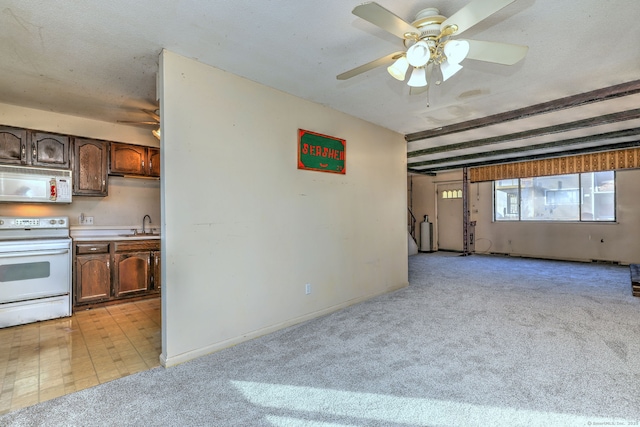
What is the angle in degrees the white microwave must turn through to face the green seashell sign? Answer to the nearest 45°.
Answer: approximately 45° to its left

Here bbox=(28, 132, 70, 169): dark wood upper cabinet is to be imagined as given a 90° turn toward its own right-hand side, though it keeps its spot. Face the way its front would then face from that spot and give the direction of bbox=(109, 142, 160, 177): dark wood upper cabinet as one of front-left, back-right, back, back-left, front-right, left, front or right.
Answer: back

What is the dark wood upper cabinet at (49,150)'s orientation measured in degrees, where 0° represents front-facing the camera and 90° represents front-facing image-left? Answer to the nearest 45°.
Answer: approximately 0°

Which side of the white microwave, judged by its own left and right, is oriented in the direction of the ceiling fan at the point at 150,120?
left

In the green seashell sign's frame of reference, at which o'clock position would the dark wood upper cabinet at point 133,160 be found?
The dark wood upper cabinet is roughly at 5 o'clock from the green seashell sign.

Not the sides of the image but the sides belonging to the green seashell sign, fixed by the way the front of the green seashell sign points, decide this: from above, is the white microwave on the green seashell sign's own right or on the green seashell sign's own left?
on the green seashell sign's own right

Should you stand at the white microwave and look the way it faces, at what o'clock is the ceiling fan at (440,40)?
The ceiling fan is roughly at 11 o'clock from the white microwave.

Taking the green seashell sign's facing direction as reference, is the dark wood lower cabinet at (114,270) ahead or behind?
behind
